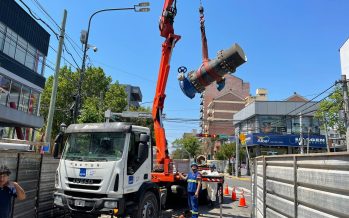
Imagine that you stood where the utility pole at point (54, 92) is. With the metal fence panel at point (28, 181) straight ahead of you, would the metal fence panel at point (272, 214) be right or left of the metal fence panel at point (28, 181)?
left

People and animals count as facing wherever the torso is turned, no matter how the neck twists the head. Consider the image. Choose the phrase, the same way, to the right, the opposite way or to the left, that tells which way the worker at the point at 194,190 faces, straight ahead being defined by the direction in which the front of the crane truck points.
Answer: the same way

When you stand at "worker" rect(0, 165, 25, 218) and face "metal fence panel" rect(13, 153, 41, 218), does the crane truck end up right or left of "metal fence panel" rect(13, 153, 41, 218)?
right

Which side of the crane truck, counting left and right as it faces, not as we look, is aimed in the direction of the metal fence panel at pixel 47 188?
right

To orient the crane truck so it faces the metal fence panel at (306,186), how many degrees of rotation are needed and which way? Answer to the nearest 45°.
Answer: approximately 90° to its left

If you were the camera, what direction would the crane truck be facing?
facing the viewer and to the left of the viewer

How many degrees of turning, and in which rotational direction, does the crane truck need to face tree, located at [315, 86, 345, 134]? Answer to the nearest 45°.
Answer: approximately 180°

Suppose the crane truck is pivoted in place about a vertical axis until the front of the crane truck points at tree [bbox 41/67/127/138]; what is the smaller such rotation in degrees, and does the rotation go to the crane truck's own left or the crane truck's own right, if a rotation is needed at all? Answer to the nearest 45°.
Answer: approximately 135° to the crane truck's own right

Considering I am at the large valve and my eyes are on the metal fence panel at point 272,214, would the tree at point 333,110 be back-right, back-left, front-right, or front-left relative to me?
back-left

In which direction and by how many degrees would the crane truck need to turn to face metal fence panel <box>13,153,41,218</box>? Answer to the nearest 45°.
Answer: approximately 45° to its right
